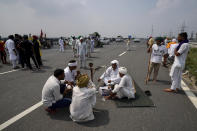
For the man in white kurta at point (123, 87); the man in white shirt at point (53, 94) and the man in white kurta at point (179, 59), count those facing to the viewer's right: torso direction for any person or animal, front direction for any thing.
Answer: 1

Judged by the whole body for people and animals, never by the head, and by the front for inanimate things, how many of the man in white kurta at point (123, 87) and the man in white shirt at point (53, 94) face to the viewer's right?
1

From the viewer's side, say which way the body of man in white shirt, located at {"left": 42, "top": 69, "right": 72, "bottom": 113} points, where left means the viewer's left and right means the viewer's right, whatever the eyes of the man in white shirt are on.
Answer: facing to the right of the viewer

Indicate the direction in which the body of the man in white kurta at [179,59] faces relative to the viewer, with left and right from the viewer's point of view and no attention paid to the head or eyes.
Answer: facing to the left of the viewer

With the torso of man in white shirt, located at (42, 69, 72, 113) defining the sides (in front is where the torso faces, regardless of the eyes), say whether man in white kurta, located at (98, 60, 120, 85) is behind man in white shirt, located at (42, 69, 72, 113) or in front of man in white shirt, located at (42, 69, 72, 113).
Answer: in front

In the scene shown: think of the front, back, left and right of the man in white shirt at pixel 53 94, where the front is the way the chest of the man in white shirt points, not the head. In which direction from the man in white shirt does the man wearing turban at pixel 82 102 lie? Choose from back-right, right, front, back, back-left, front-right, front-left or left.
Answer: front-right

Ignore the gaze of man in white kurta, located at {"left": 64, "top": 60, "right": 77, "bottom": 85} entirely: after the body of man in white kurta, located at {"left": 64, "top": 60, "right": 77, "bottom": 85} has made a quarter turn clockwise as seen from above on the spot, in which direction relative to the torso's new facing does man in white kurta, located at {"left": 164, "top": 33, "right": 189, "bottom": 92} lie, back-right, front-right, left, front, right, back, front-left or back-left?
back-left

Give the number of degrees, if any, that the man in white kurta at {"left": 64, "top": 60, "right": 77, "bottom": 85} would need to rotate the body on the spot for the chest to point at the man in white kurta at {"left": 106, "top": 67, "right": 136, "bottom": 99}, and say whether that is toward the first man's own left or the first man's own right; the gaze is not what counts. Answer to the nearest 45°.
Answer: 0° — they already face them

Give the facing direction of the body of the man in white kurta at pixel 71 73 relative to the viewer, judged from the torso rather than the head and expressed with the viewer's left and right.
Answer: facing the viewer and to the right of the viewer

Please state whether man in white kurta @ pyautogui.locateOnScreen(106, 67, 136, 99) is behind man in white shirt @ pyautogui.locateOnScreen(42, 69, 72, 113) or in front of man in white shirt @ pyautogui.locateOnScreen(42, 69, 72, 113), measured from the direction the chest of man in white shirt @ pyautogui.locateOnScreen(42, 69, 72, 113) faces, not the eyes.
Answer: in front

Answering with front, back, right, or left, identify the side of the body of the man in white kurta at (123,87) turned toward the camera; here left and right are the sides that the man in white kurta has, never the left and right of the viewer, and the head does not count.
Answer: left

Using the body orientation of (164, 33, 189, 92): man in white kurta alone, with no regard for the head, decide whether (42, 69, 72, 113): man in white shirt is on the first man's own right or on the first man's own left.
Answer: on the first man's own left
